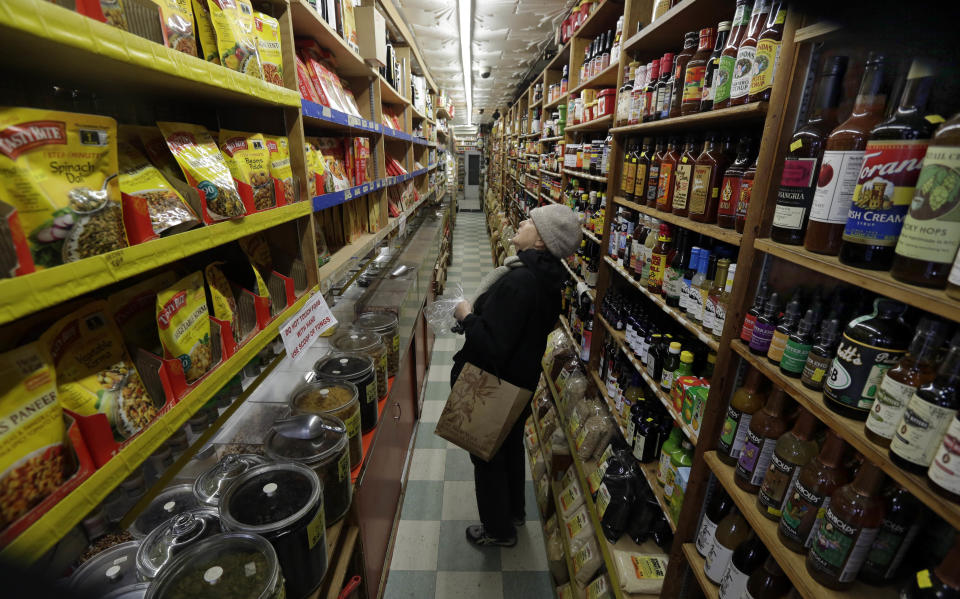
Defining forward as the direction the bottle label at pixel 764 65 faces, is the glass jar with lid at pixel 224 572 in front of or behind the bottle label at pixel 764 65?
in front

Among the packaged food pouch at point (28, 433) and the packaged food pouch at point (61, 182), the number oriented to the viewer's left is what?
0

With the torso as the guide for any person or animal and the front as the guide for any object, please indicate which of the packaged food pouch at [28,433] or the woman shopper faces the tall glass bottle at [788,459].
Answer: the packaged food pouch

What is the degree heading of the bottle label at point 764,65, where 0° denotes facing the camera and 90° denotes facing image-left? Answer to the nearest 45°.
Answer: approximately 45°

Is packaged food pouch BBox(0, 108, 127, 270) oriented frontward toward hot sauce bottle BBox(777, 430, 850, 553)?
yes

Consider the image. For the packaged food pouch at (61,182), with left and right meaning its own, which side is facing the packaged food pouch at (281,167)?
left

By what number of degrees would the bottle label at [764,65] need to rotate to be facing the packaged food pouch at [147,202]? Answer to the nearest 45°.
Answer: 0° — it already faces it

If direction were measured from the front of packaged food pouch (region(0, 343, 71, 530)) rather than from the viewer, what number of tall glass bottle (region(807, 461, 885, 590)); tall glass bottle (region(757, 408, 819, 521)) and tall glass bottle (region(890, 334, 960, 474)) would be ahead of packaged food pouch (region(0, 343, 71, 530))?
3

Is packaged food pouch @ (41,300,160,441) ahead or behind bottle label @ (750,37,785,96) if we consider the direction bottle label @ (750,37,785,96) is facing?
ahead

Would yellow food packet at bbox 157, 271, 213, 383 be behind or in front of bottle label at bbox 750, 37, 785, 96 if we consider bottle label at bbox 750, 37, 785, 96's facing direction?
in front
